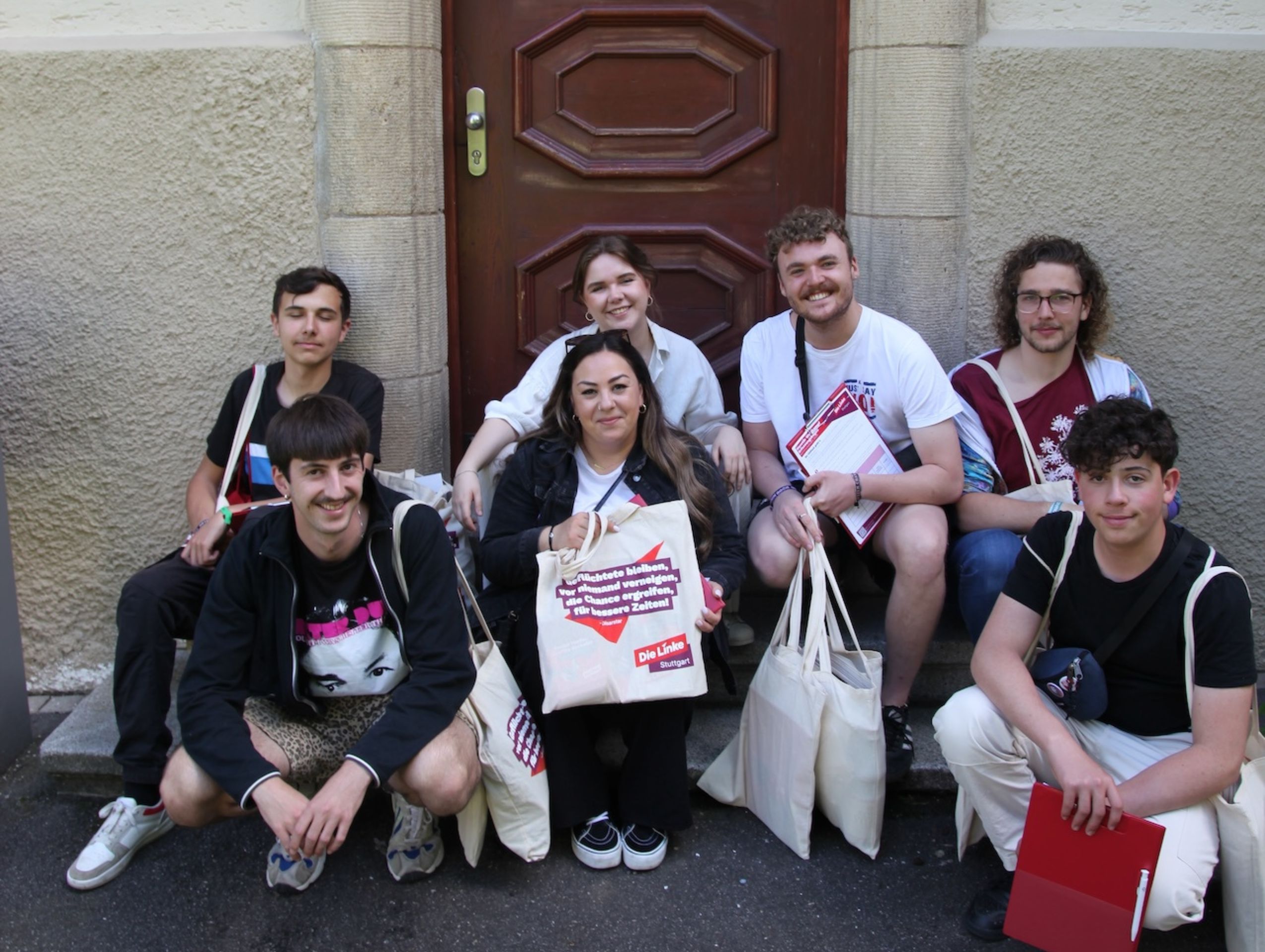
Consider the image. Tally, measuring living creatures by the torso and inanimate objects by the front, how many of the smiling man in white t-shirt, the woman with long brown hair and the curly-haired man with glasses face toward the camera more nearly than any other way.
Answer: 3

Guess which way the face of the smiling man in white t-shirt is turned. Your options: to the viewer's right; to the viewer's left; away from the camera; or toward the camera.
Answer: toward the camera

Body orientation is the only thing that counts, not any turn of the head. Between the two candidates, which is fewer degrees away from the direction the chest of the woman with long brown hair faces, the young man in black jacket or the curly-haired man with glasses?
the young man in black jacket

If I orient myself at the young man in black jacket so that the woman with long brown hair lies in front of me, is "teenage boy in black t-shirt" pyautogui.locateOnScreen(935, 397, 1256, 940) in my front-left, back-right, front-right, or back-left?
front-right

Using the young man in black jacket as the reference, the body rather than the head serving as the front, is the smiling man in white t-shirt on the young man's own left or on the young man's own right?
on the young man's own left

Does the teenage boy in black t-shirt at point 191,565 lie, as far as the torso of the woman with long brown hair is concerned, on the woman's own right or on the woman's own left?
on the woman's own right

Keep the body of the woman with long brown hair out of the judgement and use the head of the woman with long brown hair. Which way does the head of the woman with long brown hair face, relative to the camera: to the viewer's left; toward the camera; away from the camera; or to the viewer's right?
toward the camera

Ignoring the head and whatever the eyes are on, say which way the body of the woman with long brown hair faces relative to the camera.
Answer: toward the camera

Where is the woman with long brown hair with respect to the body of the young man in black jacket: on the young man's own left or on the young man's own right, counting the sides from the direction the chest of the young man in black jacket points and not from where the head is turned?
on the young man's own left

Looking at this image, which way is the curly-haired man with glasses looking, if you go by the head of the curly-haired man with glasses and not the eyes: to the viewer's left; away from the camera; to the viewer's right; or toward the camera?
toward the camera

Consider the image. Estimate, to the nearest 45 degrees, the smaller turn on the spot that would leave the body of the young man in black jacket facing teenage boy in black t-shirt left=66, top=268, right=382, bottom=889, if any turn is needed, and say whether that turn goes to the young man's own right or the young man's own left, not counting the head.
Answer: approximately 135° to the young man's own right

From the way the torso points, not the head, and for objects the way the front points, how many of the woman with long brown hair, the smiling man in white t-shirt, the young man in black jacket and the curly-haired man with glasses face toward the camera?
4

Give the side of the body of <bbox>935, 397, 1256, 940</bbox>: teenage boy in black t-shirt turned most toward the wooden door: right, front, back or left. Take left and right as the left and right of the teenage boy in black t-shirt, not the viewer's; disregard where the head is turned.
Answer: right

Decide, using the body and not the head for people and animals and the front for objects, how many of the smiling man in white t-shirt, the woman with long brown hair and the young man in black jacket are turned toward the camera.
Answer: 3

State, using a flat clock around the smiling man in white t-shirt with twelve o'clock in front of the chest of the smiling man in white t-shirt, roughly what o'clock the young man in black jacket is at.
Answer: The young man in black jacket is roughly at 2 o'clock from the smiling man in white t-shirt.

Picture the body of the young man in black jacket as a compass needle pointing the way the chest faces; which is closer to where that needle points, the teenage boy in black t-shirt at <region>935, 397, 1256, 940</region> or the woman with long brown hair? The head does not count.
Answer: the teenage boy in black t-shirt
